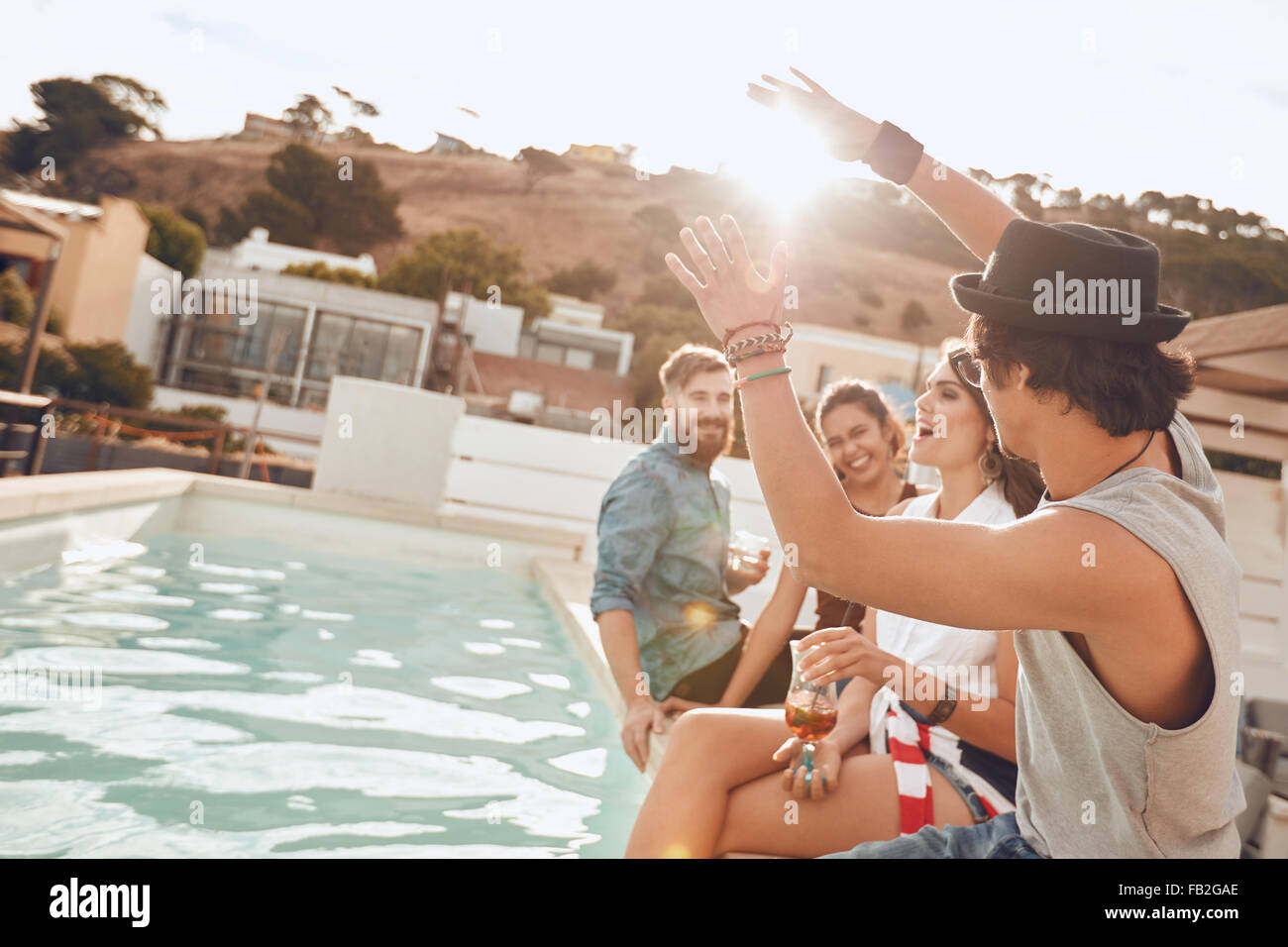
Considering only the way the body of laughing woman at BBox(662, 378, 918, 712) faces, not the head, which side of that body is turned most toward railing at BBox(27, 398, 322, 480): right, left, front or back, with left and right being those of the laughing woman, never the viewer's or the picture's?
right

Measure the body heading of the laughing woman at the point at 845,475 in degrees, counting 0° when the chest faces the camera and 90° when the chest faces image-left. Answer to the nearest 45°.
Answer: approximately 45°

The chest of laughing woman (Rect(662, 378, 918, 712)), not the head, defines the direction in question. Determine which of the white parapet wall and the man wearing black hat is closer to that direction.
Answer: the man wearing black hat

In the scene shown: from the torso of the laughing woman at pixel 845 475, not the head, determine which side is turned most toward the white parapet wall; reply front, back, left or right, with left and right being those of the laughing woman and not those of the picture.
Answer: right

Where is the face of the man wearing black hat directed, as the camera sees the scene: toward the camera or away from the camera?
away from the camera

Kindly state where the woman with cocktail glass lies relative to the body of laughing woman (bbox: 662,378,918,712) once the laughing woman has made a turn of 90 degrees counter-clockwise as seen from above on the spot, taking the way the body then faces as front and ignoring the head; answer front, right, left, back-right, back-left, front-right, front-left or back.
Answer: front-right

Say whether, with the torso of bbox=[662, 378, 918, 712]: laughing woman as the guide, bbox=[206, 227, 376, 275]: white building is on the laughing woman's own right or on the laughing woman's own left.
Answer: on the laughing woman's own right

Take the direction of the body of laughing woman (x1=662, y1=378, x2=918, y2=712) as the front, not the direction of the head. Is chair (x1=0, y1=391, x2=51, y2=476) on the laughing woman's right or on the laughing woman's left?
on the laughing woman's right

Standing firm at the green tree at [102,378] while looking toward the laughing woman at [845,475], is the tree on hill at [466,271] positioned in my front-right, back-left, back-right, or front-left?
back-left

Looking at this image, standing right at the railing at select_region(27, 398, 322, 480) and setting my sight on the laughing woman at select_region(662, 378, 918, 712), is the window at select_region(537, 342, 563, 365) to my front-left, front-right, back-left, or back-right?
back-left
